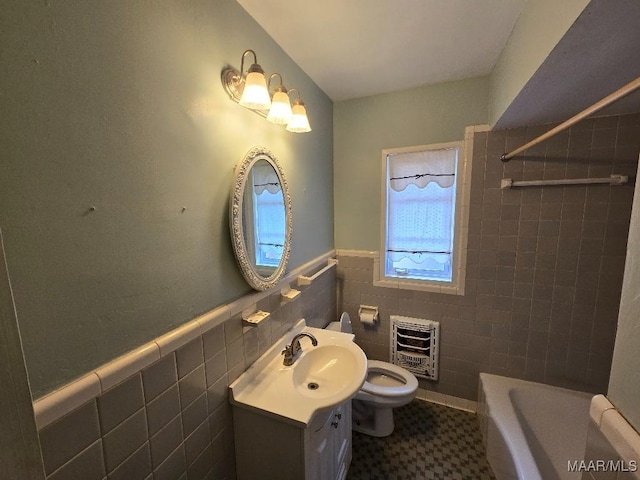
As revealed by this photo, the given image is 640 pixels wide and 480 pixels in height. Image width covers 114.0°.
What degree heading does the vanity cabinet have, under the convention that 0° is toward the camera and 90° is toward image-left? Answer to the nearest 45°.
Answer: approximately 315°

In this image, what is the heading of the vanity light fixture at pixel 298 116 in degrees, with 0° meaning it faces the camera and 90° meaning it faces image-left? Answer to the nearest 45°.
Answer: approximately 315°

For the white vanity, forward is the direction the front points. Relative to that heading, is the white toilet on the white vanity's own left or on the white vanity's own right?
on the white vanity's own left

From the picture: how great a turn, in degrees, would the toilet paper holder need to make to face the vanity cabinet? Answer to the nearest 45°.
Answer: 0° — it already faces it

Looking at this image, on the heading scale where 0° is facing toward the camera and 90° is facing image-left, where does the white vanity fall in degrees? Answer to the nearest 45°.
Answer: approximately 315°
